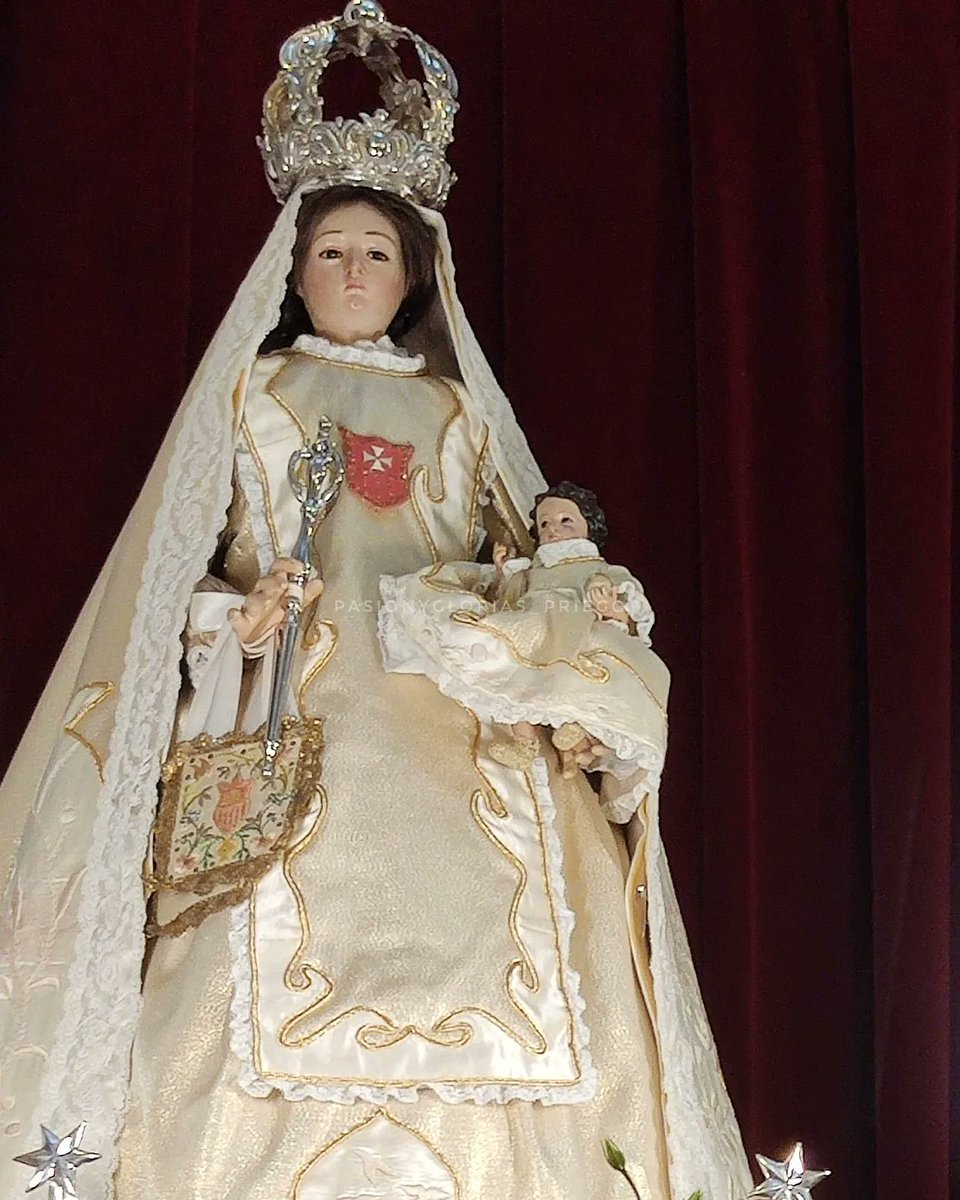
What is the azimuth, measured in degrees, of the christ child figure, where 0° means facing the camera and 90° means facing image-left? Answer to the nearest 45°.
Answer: approximately 45°

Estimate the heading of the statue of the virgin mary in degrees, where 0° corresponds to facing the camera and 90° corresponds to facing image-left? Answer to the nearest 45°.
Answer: approximately 0°

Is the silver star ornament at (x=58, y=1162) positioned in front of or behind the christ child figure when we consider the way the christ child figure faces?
in front

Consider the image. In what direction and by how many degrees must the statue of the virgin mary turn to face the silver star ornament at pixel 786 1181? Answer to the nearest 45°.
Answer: approximately 45° to its left
